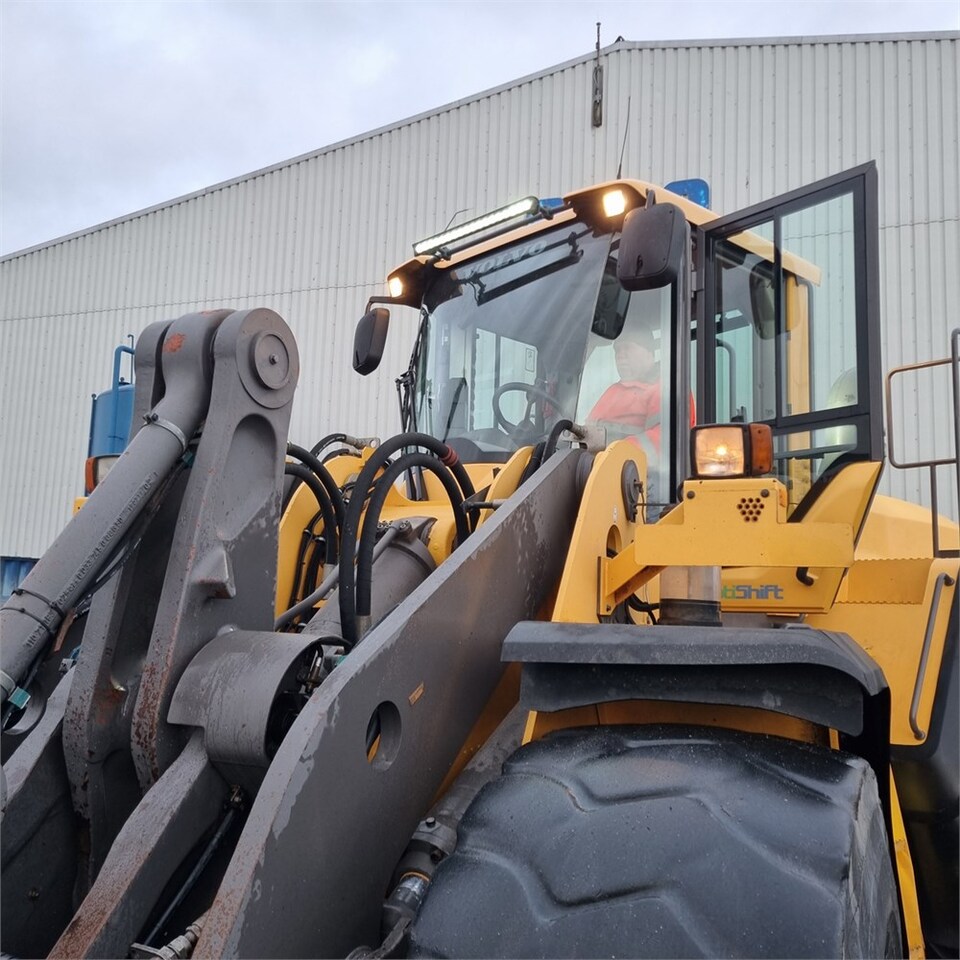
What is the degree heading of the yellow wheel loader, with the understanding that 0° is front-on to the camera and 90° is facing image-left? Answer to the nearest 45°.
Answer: approximately 45°

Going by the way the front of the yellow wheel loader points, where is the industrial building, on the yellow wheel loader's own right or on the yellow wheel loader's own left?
on the yellow wheel loader's own right
